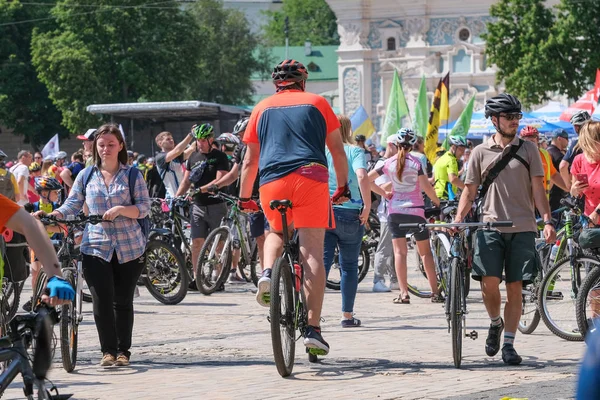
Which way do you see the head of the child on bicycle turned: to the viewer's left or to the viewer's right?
to the viewer's right

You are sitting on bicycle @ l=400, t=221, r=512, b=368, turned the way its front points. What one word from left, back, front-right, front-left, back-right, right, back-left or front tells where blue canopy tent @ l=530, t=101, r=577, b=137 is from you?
back

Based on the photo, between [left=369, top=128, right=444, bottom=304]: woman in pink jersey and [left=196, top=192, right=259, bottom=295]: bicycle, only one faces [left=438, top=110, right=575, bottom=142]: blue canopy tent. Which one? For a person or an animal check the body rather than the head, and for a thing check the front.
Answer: the woman in pink jersey

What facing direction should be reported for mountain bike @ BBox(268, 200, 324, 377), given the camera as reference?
facing away from the viewer

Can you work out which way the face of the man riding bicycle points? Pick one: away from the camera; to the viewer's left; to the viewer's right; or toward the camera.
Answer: away from the camera

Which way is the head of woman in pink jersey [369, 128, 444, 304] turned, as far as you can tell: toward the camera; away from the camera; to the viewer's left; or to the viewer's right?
away from the camera

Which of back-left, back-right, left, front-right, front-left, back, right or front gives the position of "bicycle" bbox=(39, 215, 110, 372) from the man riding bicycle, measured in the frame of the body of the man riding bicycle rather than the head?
left

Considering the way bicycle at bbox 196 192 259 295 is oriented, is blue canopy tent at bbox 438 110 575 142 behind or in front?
behind

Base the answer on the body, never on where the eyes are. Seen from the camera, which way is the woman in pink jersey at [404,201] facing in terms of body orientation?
away from the camera
